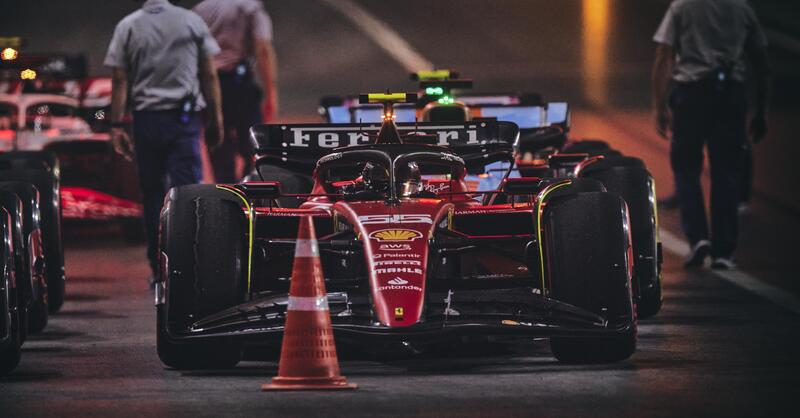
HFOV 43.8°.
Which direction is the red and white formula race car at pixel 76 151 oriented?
toward the camera

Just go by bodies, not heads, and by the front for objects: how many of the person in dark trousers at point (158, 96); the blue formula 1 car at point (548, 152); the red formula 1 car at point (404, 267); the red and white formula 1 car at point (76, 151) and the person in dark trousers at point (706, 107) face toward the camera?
3

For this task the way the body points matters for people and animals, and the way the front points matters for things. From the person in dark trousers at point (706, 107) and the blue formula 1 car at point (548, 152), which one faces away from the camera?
the person in dark trousers

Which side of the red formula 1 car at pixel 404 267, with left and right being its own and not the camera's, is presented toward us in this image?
front

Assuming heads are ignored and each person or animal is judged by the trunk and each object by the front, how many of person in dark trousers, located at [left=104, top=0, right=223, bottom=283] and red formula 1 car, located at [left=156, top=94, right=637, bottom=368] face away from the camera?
1

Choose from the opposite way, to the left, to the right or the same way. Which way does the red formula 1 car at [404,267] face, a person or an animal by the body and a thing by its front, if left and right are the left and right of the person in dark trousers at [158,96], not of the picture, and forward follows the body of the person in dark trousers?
the opposite way

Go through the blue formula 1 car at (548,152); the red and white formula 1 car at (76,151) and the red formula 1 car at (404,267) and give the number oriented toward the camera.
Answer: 3

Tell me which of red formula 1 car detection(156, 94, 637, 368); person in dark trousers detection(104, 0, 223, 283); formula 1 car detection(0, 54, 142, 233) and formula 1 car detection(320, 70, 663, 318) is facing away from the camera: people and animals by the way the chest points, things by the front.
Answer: the person in dark trousers

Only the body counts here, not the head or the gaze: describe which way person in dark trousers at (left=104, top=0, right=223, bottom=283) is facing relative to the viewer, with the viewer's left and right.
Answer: facing away from the viewer

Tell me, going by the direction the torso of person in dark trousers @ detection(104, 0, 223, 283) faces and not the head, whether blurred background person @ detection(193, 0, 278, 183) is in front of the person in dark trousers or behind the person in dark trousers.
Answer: in front

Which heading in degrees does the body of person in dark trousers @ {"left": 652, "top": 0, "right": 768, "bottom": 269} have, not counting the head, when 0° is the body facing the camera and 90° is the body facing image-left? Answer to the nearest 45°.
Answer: approximately 180°

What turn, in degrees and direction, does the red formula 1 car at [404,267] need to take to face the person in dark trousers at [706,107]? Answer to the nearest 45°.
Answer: approximately 135° to its left

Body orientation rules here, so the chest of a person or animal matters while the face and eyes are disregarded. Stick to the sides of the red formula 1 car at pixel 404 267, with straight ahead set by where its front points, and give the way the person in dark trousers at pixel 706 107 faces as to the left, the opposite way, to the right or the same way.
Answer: the opposite way

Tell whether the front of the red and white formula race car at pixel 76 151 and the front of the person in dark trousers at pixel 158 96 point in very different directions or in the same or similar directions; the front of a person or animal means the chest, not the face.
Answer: very different directions
